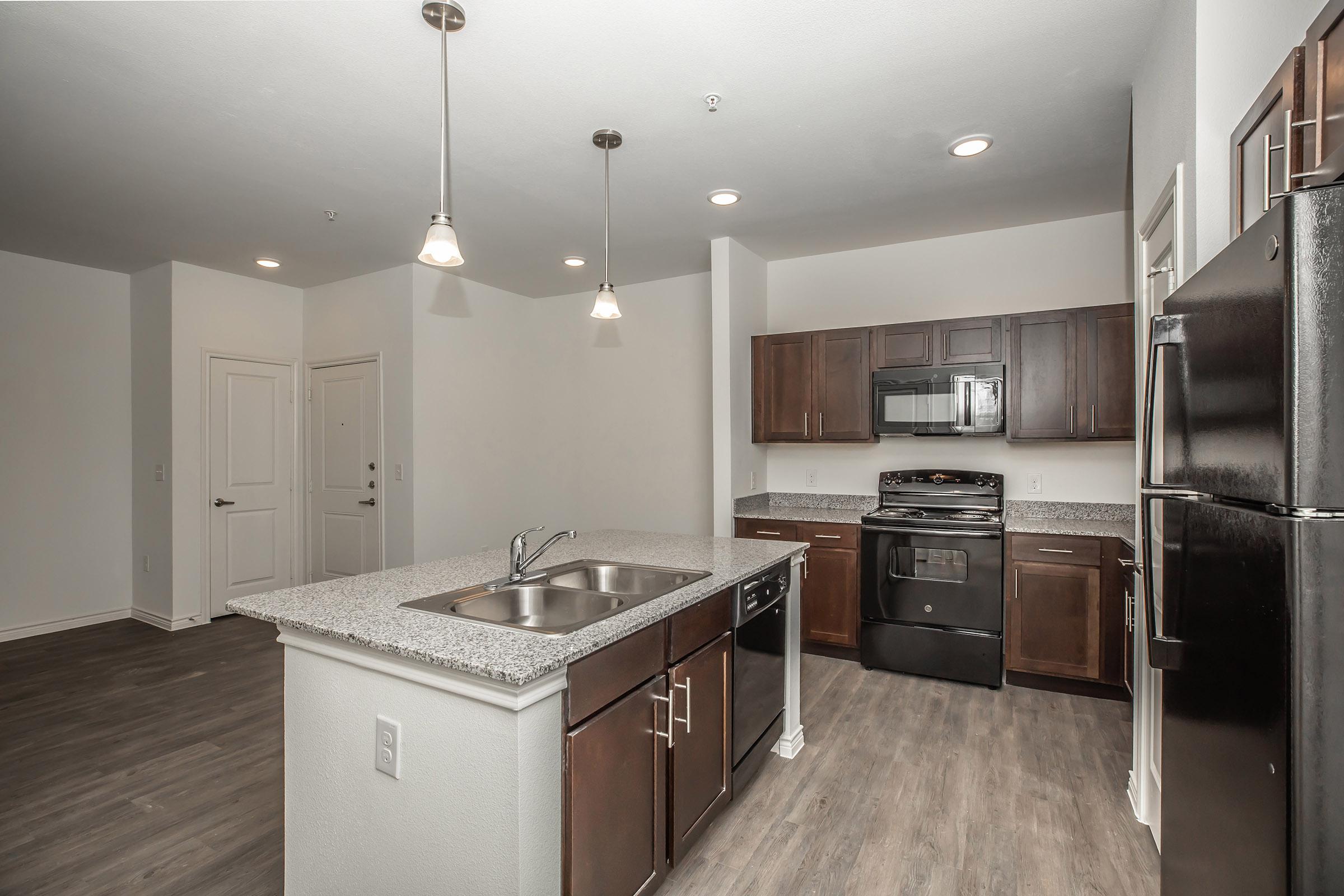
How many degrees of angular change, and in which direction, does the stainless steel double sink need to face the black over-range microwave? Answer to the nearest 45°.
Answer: approximately 90° to its left

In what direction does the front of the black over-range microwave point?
toward the camera

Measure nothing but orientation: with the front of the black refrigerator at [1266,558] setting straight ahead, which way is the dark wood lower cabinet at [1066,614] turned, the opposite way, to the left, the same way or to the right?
to the left

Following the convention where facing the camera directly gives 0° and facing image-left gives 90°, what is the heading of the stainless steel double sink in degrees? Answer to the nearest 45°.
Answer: approximately 315°

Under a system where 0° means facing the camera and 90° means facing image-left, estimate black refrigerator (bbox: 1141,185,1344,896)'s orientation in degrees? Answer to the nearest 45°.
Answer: approximately 90°

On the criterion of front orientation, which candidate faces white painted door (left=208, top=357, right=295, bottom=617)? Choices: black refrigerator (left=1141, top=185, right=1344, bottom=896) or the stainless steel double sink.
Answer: the black refrigerator

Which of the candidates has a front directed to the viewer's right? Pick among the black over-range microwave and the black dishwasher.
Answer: the black dishwasher

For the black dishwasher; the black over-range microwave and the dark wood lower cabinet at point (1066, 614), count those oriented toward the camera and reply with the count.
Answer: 2

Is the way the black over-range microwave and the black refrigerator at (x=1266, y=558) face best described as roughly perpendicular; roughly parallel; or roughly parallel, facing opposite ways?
roughly perpendicular

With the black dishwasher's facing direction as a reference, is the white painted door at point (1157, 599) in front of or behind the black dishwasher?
in front

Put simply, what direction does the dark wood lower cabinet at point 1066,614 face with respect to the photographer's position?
facing the viewer

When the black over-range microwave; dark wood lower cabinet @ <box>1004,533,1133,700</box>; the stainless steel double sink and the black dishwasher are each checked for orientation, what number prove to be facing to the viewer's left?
0

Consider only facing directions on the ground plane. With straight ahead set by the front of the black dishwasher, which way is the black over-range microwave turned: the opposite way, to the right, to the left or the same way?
to the right

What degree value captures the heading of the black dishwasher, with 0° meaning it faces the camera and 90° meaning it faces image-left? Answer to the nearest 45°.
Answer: approximately 270°

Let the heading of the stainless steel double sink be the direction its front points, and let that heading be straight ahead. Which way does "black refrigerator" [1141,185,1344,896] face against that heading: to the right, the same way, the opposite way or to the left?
the opposite way

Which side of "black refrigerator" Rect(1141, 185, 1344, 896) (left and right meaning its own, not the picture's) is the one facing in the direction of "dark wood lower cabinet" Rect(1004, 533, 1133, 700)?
right

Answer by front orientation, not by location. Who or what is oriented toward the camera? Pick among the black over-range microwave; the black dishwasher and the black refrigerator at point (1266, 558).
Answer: the black over-range microwave
